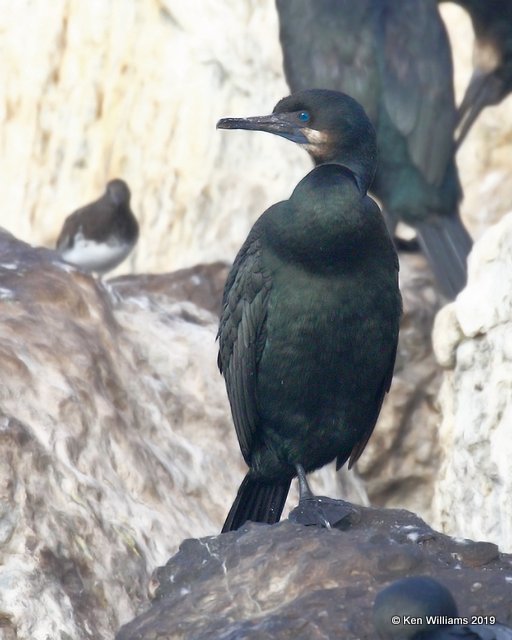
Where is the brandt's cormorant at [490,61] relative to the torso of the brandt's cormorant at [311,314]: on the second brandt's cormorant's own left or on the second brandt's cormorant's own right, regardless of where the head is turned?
on the second brandt's cormorant's own left

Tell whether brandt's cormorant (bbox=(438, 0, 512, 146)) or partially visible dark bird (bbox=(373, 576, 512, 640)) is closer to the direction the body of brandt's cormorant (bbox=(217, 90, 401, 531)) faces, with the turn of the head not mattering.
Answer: the partially visible dark bird

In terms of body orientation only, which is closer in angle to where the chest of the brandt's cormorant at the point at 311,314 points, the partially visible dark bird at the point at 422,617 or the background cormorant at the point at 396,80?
the partially visible dark bird

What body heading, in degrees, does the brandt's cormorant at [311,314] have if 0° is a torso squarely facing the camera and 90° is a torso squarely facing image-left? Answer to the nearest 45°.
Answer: approximately 315°
